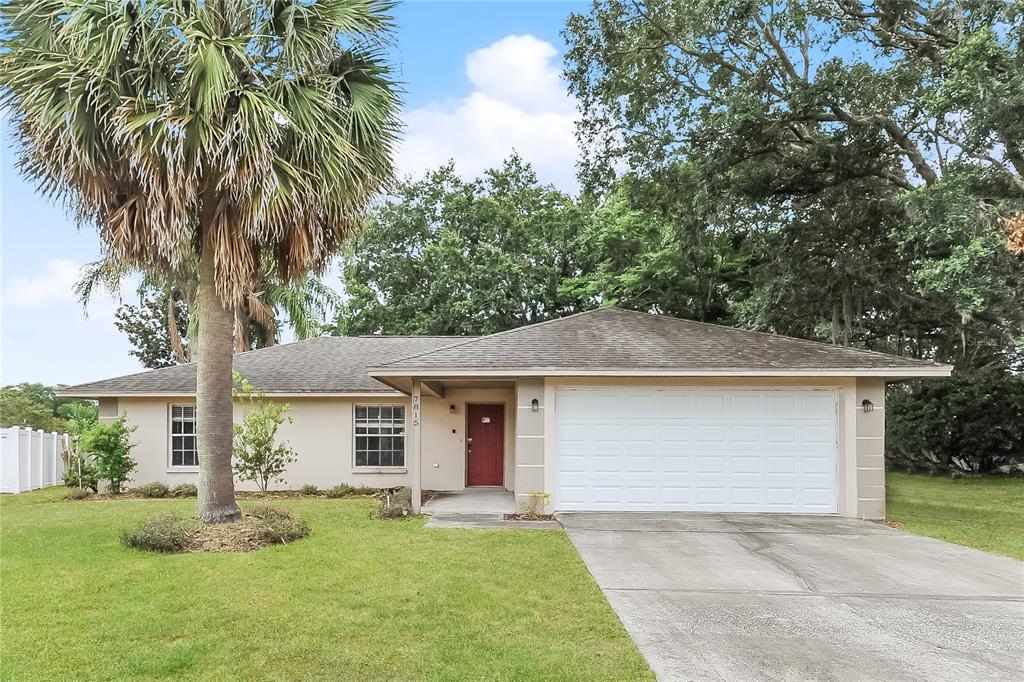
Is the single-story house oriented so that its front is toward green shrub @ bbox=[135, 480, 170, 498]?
no

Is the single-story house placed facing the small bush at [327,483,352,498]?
no

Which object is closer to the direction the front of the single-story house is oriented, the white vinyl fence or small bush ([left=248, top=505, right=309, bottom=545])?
the small bush

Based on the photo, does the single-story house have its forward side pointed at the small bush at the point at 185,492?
no

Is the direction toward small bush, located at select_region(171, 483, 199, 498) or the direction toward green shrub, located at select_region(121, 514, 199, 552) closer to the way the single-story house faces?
the green shrub

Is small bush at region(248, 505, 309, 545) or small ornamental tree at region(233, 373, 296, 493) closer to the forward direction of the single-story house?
the small bush

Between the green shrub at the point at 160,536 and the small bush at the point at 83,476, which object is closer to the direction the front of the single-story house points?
the green shrub

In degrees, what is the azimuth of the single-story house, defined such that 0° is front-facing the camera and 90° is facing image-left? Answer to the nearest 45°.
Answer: approximately 0°
